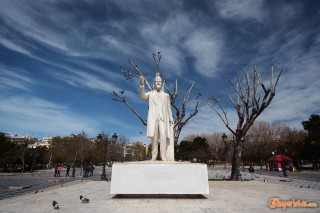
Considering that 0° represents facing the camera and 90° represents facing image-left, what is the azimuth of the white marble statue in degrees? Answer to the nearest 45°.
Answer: approximately 0°
